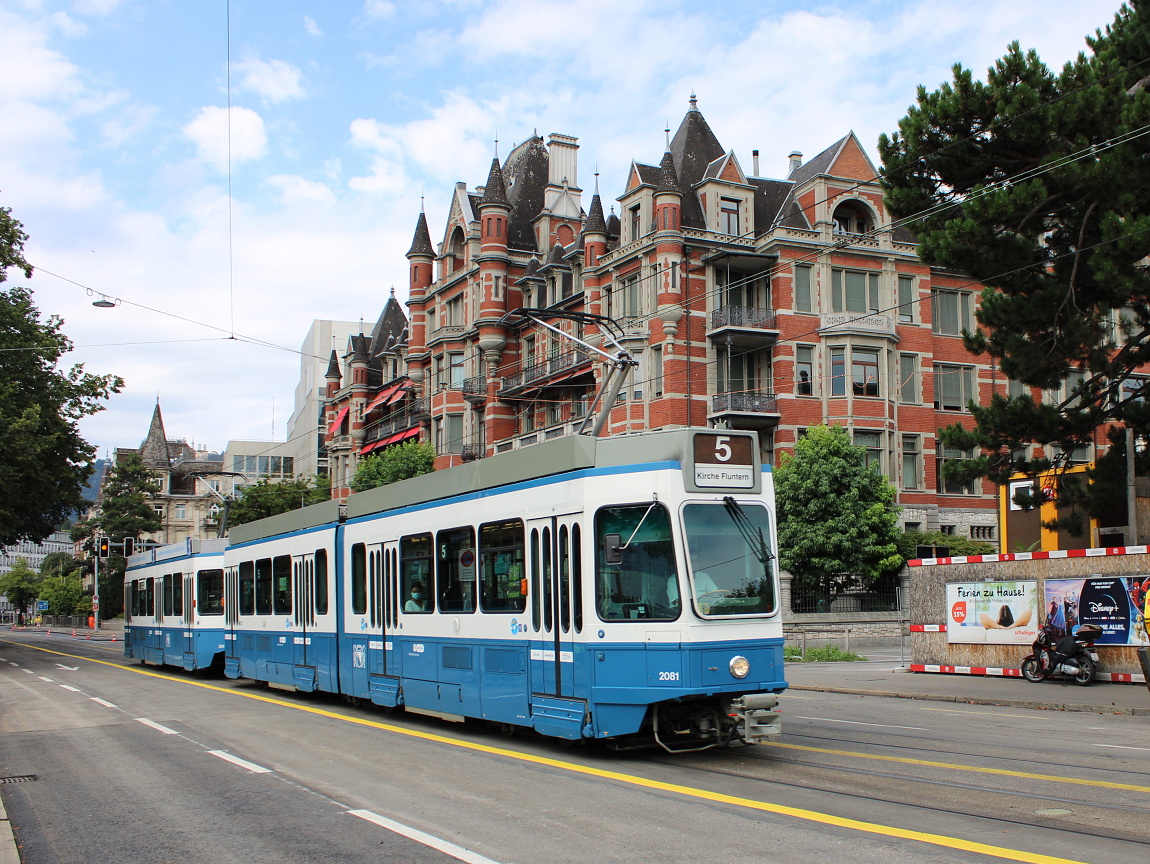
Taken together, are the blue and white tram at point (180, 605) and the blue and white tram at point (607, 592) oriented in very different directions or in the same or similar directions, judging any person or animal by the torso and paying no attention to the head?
same or similar directions

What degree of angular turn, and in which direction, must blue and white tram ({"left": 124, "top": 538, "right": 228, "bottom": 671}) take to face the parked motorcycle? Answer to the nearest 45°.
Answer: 0° — it already faces it

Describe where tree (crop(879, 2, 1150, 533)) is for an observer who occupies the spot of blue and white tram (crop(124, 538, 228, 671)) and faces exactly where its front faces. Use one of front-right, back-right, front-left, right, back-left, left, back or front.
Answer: front

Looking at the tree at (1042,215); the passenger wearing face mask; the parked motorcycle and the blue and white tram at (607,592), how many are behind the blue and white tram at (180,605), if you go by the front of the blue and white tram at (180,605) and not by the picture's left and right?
0

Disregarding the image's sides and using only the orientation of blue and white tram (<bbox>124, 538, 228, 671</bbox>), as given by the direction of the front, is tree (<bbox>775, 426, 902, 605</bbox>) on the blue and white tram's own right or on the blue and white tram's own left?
on the blue and white tram's own left

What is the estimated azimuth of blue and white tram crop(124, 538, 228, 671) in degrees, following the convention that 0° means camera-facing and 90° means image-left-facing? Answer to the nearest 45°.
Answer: approximately 315°

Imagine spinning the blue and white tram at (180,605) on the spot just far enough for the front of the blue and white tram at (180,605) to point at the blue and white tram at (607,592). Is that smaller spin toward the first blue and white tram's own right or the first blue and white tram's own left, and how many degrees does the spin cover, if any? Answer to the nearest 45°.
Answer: approximately 45° to the first blue and white tram's own right

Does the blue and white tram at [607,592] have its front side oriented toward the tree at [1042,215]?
no

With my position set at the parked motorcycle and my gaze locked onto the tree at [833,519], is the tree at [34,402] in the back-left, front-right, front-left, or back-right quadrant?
front-left

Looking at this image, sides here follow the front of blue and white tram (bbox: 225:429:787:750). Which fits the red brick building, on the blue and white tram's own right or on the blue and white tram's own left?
on the blue and white tram's own left

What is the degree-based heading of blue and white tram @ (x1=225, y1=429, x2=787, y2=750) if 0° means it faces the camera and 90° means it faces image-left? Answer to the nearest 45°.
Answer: approximately 315°

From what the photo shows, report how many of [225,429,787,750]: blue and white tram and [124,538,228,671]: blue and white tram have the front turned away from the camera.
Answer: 0
